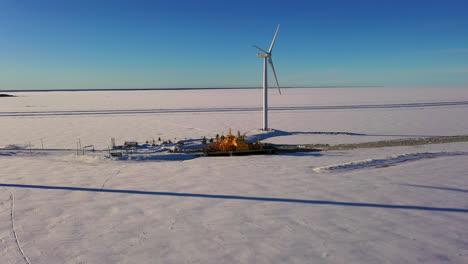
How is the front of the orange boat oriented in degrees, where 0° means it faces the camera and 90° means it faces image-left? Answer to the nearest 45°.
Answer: approximately 90°
